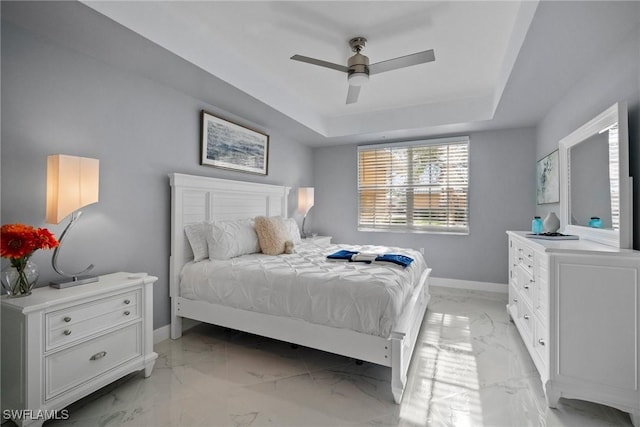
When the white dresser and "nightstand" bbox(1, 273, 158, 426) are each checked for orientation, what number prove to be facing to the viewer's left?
1

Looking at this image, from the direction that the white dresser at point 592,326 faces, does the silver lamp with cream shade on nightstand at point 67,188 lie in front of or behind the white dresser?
in front

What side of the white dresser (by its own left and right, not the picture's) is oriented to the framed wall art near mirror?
right

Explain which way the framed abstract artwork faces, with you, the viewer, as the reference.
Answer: facing the viewer and to the right of the viewer

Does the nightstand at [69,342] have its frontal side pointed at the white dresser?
yes

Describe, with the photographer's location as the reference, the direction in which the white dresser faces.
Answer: facing to the left of the viewer

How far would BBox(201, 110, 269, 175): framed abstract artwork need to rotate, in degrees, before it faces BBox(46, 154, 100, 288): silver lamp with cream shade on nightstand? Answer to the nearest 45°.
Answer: approximately 90° to its right

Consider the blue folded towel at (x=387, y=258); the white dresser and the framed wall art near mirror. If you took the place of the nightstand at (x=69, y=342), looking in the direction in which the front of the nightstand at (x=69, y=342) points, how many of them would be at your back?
0

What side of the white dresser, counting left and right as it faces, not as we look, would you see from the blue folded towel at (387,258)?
front

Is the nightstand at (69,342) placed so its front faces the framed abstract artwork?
no

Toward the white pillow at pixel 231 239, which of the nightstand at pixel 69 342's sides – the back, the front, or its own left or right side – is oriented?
left

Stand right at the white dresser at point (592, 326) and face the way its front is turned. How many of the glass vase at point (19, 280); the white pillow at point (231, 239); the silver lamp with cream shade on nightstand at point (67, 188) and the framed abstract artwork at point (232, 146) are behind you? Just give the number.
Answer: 0

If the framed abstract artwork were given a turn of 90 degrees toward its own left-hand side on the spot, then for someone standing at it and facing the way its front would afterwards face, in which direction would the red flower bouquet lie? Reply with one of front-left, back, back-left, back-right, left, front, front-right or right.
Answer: back

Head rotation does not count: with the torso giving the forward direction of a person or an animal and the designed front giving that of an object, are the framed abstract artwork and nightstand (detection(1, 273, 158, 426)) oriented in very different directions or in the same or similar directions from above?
same or similar directions

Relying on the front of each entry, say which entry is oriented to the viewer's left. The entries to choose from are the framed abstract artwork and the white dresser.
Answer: the white dresser

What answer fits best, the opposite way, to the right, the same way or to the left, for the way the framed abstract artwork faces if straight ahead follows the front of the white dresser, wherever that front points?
the opposite way

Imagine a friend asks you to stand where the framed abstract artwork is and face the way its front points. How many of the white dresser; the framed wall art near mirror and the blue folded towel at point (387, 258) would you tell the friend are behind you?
0
